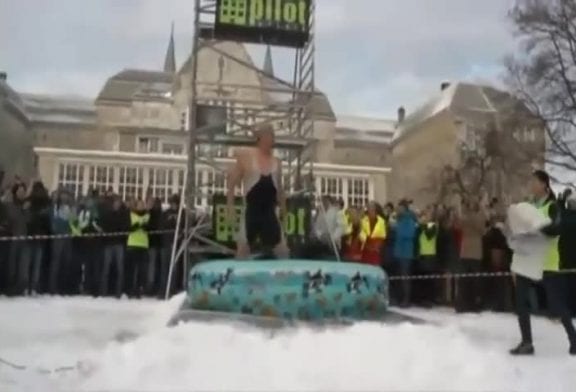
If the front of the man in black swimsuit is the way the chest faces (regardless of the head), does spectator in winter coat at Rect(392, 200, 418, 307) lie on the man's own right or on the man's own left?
on the man's own left

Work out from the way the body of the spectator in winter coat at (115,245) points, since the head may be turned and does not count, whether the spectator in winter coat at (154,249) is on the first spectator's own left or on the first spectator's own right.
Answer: on the first spectator's own left

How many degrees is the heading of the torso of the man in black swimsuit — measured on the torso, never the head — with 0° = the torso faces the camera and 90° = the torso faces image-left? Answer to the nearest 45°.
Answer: approximately 315°

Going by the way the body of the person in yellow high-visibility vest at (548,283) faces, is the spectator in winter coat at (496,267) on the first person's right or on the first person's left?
on the first person's right

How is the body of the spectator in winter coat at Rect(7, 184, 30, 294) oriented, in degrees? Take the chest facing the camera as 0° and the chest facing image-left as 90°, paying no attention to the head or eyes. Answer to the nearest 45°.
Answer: approximately 315°

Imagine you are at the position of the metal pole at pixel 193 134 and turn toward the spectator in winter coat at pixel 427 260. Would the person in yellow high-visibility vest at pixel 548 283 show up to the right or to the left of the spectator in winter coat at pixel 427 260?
right

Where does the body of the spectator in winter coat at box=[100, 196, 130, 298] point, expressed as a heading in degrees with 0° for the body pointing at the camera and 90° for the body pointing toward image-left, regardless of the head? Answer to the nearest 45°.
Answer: approximately 0°

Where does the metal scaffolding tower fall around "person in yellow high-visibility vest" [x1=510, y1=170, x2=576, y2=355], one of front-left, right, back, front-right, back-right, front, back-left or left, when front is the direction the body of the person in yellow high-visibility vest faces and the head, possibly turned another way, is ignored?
front-right

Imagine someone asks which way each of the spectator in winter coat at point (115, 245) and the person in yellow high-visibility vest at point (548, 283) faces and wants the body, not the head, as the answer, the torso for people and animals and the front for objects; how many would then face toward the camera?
1

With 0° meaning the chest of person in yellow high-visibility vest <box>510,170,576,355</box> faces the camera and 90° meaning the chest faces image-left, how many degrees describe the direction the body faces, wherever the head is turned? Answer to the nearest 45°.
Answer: approximately 90°
